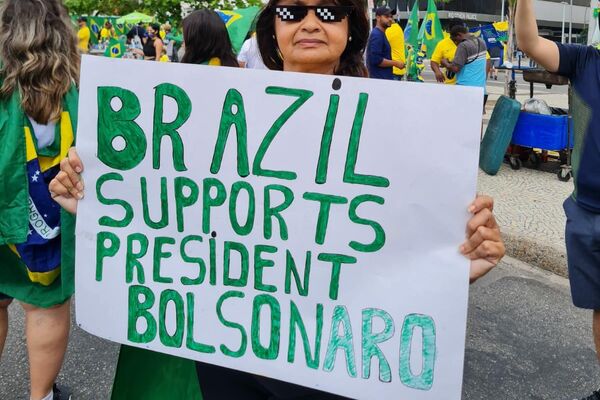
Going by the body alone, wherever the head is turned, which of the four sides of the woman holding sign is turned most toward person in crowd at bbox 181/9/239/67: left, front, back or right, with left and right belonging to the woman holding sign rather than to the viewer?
back

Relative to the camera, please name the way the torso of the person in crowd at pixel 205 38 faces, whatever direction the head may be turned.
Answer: away from the camera

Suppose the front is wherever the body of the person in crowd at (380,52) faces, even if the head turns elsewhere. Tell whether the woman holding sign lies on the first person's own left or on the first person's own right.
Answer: on the first person's own right

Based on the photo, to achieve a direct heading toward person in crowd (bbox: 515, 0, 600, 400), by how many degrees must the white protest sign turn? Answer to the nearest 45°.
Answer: approximately 135° to its left

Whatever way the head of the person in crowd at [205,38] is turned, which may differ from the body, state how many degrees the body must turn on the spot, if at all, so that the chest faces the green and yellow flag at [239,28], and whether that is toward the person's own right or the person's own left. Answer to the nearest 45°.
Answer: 0° — they already face it

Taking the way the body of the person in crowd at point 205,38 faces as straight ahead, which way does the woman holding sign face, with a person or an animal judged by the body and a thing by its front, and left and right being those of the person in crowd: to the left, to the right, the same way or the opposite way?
the opposite way
